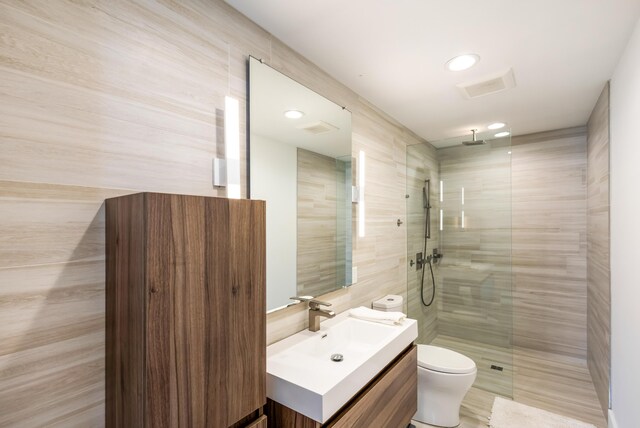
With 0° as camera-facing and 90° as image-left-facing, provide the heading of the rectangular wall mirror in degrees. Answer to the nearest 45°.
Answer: approximately 315°

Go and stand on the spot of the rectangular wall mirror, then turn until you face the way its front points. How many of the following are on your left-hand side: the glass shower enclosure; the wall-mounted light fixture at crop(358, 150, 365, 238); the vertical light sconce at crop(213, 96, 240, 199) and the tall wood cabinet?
2

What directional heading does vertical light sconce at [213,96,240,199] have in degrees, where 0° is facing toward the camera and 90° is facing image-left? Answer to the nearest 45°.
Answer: approximately 315°

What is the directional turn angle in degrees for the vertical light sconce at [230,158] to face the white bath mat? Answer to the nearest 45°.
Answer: approximately 45° to its left

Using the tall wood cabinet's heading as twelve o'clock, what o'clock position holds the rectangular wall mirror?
The rectangular wall mirror is roughly at 9 o'clock from the tall wood cabinet.

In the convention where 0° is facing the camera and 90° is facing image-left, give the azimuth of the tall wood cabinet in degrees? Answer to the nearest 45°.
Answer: approximately 315°

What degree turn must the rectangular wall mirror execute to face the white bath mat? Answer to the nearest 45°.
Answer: approximately 45° to its left

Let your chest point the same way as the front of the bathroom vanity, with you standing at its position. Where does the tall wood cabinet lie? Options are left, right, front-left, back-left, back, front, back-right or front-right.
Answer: right

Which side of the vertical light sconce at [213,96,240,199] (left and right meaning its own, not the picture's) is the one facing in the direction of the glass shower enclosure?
left

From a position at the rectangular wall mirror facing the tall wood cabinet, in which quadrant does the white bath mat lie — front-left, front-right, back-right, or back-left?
back-left
